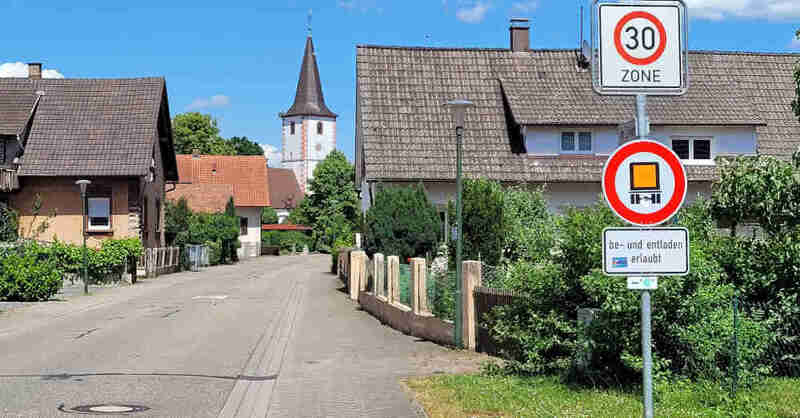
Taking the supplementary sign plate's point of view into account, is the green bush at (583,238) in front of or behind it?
behind

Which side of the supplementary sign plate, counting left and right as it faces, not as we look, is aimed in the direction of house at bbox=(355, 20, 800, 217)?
back

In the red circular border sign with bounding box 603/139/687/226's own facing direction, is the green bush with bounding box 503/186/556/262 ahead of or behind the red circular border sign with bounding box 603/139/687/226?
behind

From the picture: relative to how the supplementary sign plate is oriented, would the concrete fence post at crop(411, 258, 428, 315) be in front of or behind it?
behind

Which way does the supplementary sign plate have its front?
toward the camera

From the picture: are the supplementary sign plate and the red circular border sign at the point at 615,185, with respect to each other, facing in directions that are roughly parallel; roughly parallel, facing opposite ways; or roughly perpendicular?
roughly parallel

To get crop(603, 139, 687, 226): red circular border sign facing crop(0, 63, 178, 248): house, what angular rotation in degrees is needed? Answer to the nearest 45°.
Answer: approximately 135° to its right

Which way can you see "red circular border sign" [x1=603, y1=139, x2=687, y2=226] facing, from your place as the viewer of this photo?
facing the viewer

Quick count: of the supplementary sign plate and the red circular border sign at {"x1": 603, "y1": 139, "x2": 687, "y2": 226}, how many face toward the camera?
2
